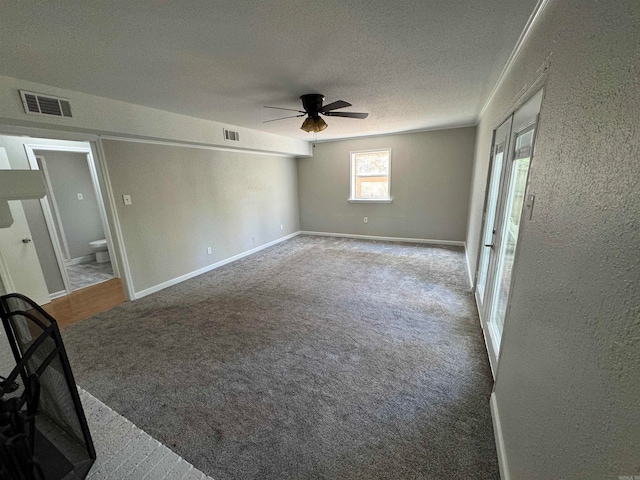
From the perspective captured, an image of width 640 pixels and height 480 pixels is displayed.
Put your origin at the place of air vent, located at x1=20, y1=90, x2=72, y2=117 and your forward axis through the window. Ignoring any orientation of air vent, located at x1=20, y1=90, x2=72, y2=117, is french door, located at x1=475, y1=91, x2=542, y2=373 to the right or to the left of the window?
right

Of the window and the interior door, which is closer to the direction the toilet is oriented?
the interior door

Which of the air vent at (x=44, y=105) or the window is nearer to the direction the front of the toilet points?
the air vent

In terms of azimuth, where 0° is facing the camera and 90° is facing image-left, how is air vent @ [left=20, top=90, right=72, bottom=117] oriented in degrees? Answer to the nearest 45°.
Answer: approximately 315°

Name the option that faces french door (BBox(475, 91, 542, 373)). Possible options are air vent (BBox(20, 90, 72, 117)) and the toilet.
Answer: the air vent

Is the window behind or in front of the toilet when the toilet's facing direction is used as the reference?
behind

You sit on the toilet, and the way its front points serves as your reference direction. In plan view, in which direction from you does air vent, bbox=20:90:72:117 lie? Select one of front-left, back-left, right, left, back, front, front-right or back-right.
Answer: left

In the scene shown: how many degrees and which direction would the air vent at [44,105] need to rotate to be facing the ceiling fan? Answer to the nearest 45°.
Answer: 0° — it already faces it

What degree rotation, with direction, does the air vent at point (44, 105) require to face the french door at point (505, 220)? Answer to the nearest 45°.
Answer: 0° — it already faces it

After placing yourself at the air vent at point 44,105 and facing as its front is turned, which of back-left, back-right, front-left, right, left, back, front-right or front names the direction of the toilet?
back-left
